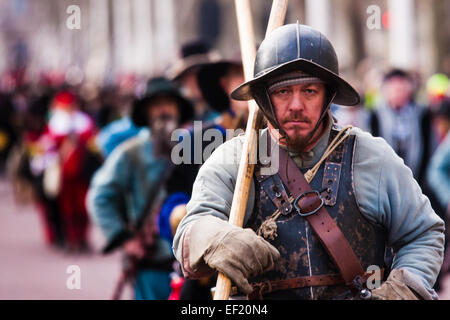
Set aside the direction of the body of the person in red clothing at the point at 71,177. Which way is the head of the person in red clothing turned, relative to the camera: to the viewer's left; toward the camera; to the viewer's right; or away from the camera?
toward the camera

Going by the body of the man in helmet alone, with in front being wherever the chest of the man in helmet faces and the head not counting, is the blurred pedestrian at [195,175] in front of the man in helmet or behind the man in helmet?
behind

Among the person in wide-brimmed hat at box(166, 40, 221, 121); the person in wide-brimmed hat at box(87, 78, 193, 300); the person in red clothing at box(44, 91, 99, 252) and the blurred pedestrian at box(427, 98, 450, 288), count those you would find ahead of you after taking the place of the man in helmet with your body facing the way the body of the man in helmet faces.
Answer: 0

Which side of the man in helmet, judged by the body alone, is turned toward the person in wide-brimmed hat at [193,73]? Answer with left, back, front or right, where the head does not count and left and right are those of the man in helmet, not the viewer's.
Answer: back

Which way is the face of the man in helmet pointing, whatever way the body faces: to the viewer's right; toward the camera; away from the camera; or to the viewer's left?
toward the camera

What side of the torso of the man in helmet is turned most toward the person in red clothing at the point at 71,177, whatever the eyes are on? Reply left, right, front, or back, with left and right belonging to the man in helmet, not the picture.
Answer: back

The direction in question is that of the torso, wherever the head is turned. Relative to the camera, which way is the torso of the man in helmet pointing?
toward the camera

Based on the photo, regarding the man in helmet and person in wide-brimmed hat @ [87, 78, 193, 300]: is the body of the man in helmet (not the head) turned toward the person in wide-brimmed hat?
no

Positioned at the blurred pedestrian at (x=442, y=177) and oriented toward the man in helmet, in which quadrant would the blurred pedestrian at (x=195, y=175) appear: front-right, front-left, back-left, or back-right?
front-right

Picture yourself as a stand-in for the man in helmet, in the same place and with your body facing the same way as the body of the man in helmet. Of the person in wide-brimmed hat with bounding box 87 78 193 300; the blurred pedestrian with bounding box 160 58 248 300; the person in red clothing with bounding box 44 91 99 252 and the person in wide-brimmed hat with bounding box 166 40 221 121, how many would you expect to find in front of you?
0

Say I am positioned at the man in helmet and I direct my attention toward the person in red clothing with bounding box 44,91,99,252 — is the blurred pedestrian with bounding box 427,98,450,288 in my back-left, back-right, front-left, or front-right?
front-right

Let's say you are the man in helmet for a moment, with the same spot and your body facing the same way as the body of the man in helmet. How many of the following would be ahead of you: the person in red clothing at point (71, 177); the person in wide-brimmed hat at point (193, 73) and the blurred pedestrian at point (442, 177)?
0
